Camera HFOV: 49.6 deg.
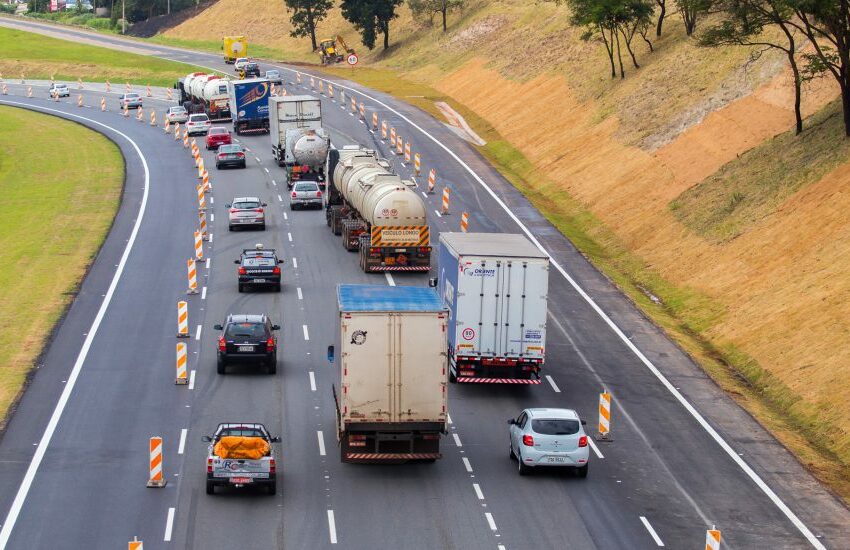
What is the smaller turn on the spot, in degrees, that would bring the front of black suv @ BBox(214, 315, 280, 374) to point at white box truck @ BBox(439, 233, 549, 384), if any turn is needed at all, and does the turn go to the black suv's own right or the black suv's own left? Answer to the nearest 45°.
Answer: approximately 90° to the black suv's own right

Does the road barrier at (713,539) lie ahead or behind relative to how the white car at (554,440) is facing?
behind

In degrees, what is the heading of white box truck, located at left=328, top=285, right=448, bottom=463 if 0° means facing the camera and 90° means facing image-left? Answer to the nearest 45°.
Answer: approximately 180°

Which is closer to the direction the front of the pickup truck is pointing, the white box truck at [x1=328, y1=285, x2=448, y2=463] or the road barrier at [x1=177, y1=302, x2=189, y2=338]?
the road barrier

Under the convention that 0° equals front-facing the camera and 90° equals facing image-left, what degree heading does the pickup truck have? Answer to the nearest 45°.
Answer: approximately 180°

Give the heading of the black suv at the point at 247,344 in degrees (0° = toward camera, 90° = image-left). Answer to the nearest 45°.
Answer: approximately 180°

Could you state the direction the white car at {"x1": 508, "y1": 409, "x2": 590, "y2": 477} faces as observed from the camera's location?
facing away from the viewer

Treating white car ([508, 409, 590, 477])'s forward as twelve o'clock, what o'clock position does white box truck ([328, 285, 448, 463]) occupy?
The white box truck is roughly at 9 o'clock from the white car.

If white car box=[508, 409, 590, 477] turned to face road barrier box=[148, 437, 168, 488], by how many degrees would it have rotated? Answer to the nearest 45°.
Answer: approximately 90° to its left

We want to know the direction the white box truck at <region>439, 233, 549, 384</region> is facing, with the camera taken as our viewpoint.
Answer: facing away from the viewer

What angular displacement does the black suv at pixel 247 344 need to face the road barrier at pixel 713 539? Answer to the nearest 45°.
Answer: approximately 135° to its right
